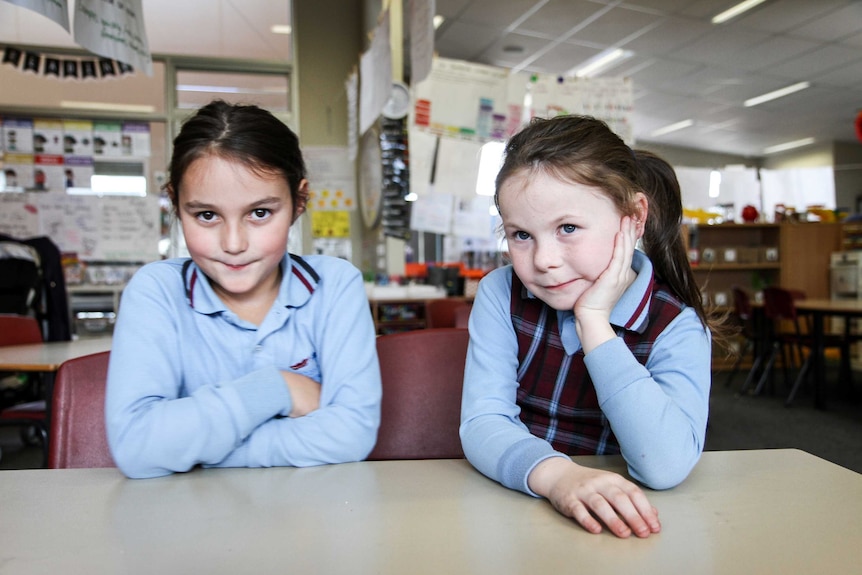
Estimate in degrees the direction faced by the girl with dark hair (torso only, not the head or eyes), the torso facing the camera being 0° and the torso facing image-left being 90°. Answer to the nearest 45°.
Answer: approximately 0°

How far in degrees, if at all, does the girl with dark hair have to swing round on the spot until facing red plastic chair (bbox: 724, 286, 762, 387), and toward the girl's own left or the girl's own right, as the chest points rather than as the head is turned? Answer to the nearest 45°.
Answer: approximately 135° to the girl's own left

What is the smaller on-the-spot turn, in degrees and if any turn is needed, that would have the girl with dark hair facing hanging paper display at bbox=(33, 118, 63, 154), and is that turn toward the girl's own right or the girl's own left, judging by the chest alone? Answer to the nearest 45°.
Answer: approximately 180°

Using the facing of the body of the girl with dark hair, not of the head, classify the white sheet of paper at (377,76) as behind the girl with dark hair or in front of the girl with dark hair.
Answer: behind

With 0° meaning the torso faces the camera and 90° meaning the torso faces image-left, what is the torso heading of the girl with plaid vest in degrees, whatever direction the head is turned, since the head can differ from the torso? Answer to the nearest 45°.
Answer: approximately 45°

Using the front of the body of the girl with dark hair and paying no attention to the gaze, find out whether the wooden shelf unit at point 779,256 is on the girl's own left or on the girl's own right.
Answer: on the girl's own left

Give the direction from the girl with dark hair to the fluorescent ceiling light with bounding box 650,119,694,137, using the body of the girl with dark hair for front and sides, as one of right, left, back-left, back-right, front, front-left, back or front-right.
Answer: back-left

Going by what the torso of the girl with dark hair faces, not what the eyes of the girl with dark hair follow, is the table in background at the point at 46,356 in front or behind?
behind
